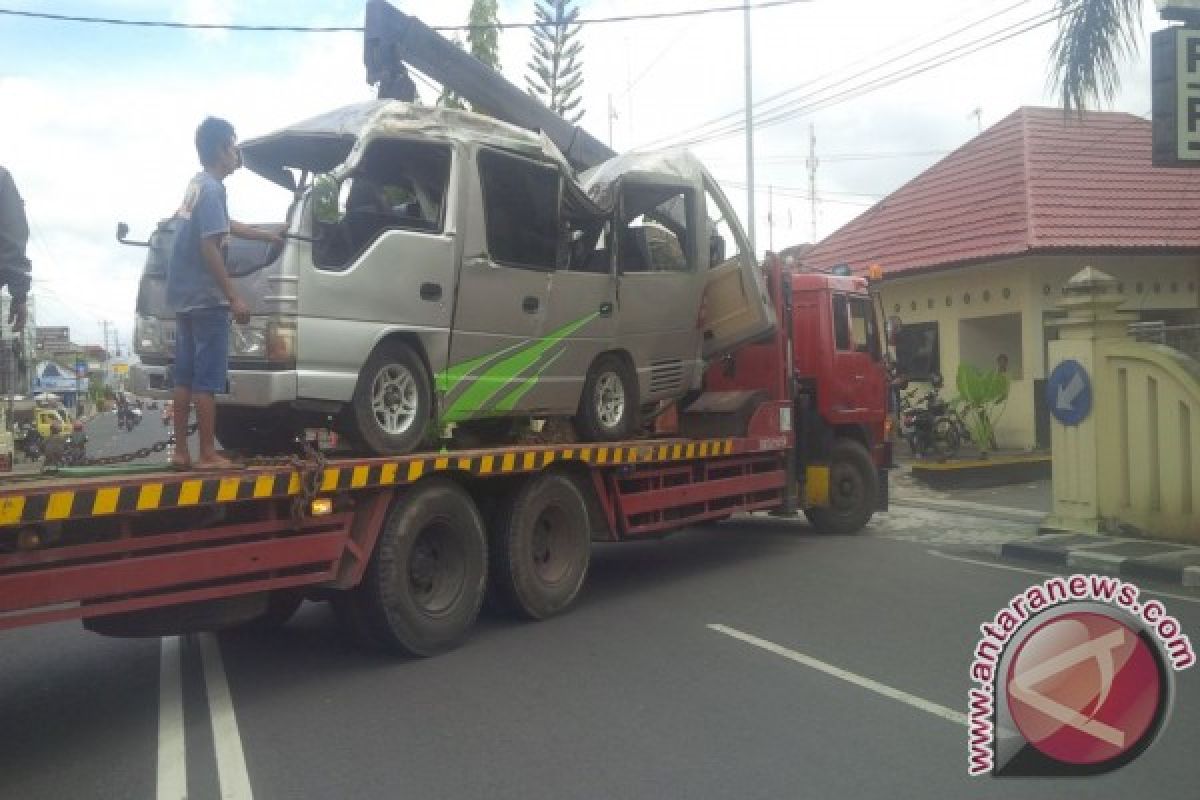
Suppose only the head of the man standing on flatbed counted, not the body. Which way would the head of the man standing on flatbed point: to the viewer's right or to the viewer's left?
to the viewer's right

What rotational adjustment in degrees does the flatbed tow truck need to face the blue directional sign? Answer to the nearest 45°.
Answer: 0° — it already faces it

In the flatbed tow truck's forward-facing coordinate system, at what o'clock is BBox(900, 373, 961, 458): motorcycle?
The motorcycle is roughly at 12 o'clock from the flatbed tow truck.

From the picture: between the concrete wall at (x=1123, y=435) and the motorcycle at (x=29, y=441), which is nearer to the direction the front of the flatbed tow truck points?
the concrete wall

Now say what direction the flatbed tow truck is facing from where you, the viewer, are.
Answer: facing away from the viewer and to the right of the viewer
